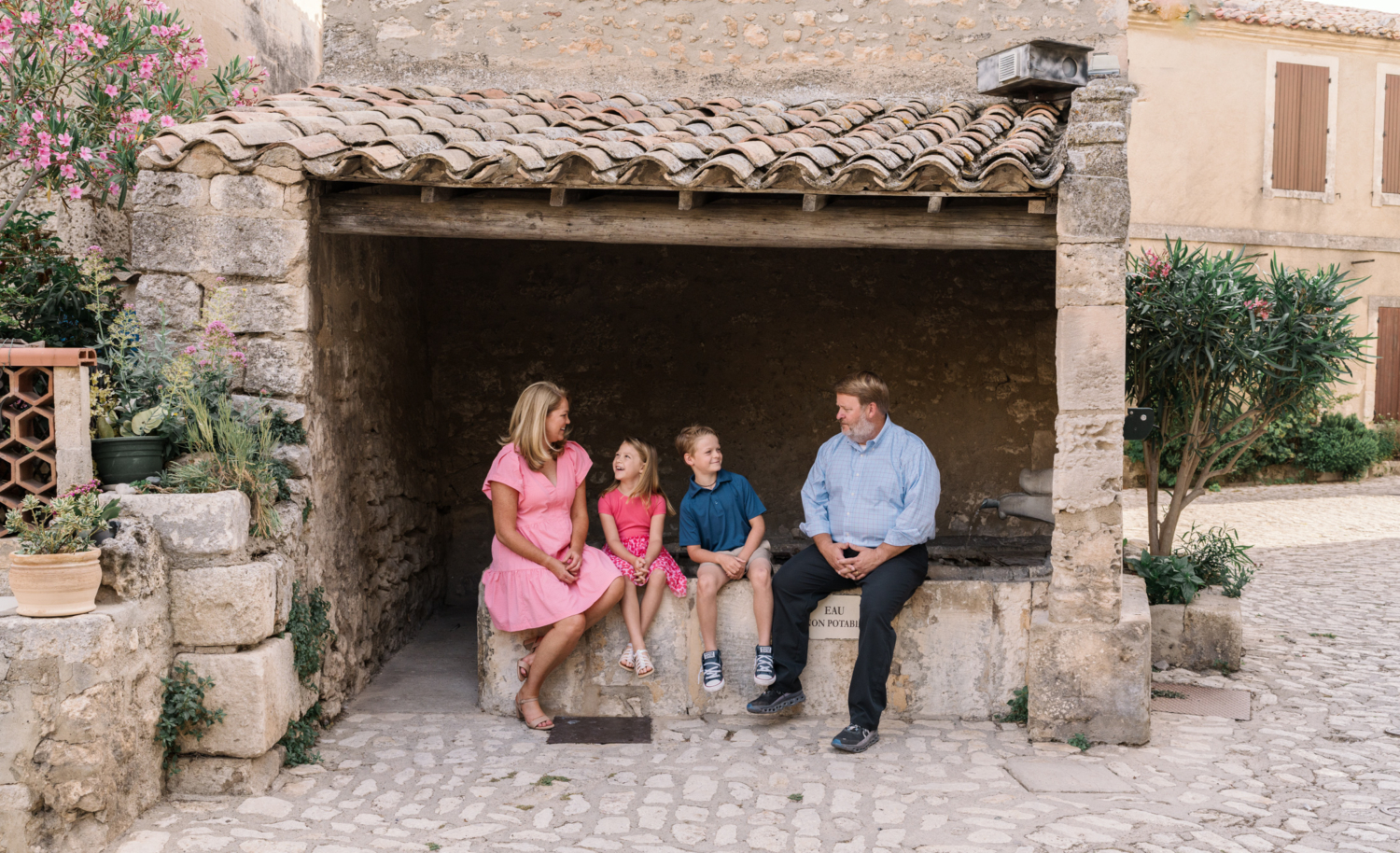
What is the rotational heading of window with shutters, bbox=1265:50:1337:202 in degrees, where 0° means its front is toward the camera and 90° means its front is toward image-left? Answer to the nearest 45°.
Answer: approximately 0°

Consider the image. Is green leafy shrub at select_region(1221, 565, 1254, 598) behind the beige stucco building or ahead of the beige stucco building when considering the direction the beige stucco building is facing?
ahead

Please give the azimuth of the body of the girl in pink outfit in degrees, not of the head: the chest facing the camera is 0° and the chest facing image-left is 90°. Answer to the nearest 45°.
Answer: approximately 0°

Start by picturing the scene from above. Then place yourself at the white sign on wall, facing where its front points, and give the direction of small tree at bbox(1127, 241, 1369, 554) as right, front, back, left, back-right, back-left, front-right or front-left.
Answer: back-left

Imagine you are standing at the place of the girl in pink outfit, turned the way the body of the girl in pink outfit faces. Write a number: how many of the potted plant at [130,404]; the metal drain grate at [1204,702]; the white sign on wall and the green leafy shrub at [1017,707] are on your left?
3

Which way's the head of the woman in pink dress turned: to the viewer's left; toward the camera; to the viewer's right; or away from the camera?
to the viewer's right

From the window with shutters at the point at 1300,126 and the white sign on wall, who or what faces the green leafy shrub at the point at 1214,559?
the window with shutters

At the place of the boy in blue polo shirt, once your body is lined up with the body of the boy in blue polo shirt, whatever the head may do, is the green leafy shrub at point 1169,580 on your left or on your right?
on your left

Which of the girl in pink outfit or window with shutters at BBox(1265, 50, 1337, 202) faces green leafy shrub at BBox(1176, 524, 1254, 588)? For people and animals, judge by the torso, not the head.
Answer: the window with shutters

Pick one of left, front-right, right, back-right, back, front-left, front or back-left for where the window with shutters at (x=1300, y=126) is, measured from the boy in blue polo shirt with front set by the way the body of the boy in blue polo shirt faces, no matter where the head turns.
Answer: back-left

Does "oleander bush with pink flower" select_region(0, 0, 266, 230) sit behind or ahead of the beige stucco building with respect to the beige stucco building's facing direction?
ahead

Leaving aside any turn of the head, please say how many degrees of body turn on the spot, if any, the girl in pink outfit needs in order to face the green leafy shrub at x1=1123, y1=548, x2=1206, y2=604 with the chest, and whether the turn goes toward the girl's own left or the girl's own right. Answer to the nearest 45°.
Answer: approximately 90° to the girl's own left

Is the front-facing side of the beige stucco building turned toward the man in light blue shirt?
yes

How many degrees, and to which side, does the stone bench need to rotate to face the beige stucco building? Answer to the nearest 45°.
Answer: approximately 135° to its left

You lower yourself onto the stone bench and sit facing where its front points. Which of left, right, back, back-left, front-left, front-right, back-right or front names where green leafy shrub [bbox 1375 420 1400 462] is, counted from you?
back-left

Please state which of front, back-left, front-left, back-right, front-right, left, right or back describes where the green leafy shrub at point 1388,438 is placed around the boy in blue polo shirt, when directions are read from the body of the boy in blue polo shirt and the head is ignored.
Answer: back-left
